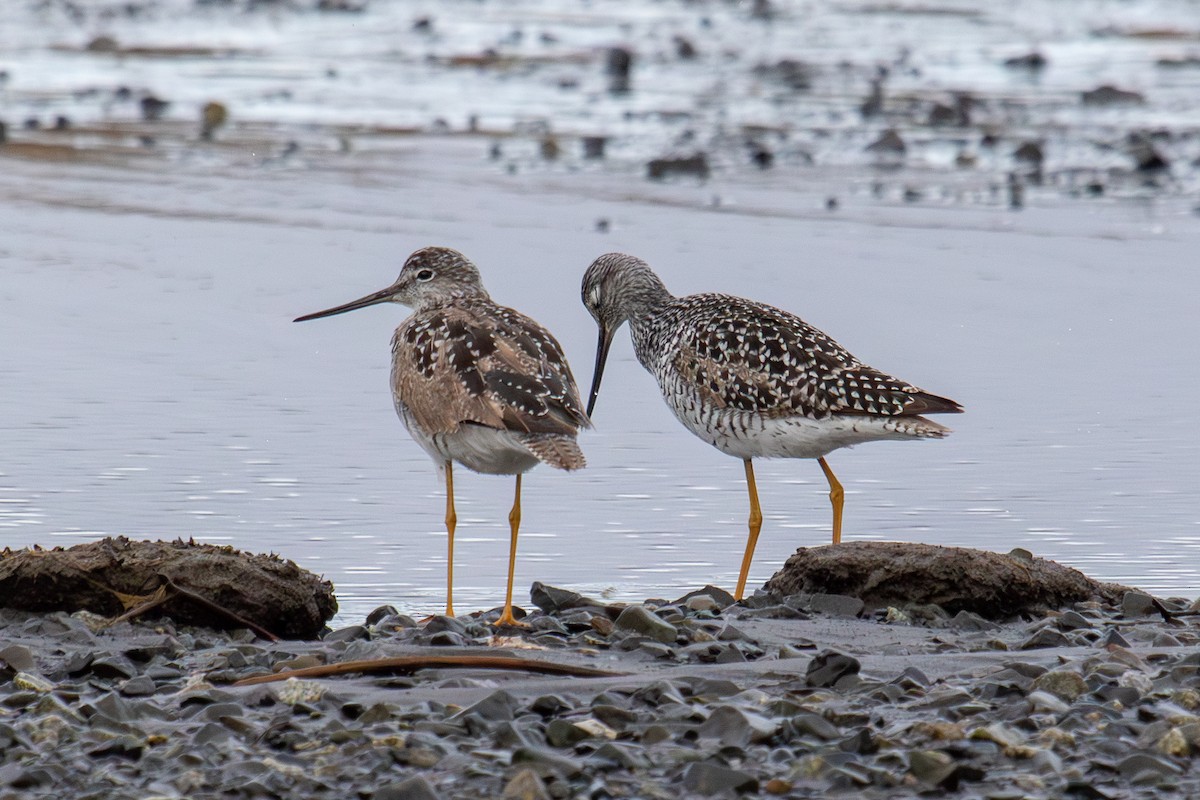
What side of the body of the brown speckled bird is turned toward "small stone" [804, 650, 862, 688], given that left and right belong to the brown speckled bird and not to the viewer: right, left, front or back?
back

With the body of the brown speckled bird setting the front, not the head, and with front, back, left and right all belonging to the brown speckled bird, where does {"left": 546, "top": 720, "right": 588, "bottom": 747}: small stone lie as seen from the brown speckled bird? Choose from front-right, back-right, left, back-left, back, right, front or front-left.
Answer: back-left

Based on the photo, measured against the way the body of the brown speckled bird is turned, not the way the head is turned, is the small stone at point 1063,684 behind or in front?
behind

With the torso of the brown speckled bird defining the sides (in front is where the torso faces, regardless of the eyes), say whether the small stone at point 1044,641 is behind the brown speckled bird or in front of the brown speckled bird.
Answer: behind

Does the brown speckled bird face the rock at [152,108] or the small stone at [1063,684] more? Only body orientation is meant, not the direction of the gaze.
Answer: the rock

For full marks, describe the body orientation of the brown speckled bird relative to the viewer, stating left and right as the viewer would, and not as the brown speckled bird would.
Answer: facing away from the viewer and to the left of the viewer

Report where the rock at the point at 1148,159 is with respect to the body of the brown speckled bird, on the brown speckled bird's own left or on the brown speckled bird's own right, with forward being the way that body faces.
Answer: on the brown speckled bird's own right

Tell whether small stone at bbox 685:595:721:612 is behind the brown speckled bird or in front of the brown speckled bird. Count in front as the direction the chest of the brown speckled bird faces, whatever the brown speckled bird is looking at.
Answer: behind

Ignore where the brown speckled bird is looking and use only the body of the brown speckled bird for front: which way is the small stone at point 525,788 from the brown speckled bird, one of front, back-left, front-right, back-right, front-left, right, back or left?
back-left

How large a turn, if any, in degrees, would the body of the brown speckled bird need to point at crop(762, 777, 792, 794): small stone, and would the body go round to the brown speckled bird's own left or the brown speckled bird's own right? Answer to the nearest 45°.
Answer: approximately 135° to the brown speckled bird's own left

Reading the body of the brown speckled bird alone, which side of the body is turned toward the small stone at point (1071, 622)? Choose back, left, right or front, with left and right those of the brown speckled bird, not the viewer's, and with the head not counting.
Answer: back
